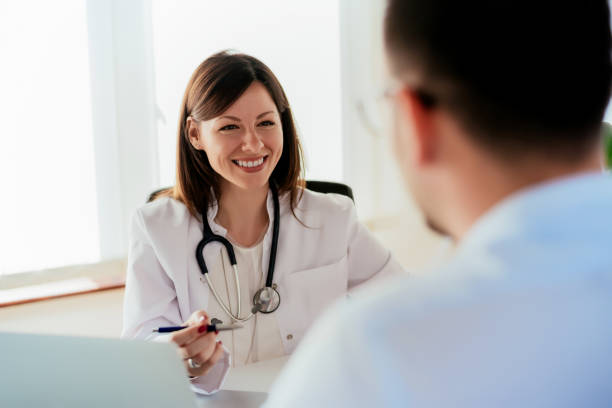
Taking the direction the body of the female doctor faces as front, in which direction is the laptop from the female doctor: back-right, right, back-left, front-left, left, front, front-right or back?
front

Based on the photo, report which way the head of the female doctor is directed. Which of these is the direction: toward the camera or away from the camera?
toward the camera

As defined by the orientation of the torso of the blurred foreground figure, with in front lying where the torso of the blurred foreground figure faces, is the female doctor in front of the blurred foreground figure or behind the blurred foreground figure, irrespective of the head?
in front

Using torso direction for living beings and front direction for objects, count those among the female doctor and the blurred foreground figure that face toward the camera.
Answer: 1

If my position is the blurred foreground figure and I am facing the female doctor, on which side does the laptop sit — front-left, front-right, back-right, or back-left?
front-left

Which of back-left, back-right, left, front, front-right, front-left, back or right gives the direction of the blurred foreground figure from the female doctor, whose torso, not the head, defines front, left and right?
front

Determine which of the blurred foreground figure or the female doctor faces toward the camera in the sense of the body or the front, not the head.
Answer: the female doctor

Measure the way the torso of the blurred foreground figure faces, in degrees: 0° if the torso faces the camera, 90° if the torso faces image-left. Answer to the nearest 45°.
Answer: approximately 135°

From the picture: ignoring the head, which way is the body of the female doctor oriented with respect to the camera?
toward the camera
